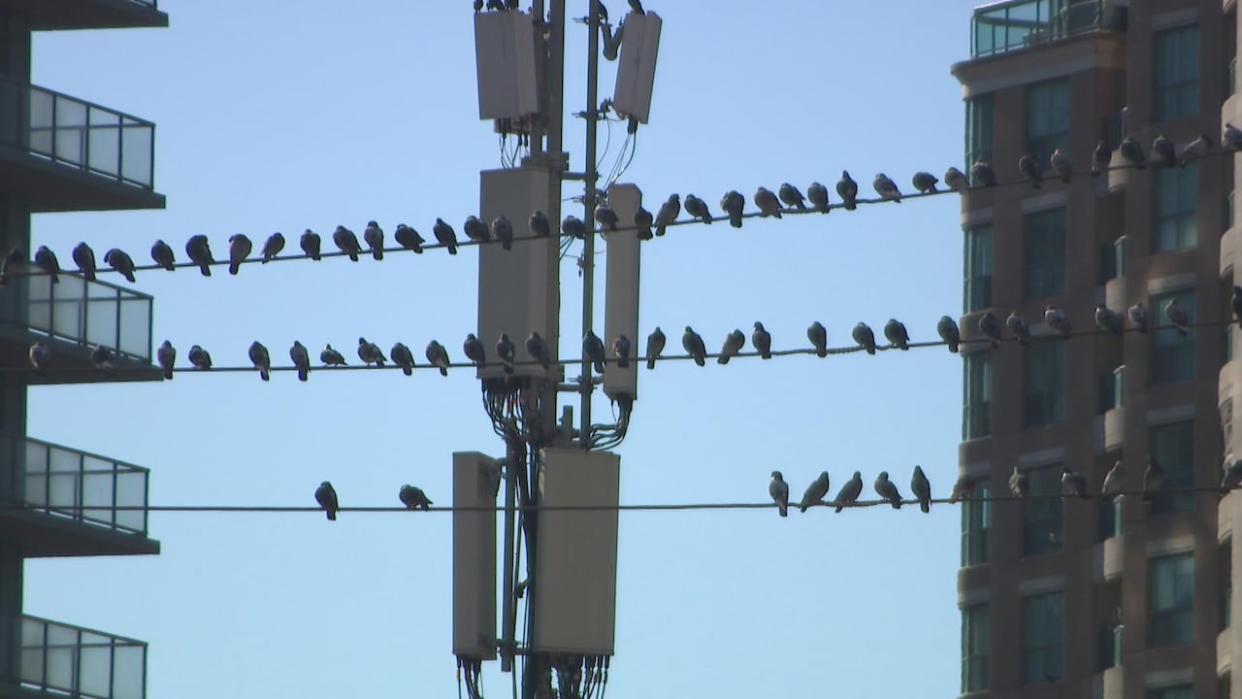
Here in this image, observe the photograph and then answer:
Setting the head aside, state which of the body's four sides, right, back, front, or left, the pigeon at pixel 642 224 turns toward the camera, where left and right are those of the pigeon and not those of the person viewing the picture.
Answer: back

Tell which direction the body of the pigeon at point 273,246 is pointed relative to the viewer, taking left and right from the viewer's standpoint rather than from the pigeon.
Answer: facing to the right of the viewer

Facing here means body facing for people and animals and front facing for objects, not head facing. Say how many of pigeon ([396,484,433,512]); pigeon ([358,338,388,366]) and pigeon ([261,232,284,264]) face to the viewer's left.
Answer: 2

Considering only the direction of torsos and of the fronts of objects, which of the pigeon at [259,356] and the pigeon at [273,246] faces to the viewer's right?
the pigeon at [273,246]
